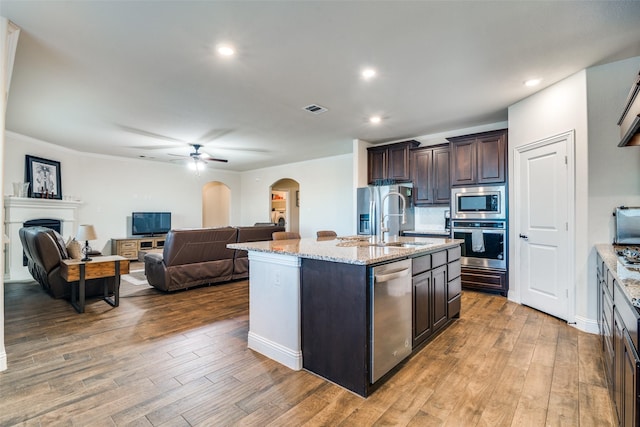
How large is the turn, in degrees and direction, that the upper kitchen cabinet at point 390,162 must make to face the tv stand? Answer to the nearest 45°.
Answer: approximately 45° to its right

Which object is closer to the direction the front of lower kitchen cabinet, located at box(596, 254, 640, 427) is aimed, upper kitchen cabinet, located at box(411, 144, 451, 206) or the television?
the television

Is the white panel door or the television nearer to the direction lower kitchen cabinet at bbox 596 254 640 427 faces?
the television

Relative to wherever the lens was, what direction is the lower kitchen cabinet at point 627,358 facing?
facing to the left of the viewer

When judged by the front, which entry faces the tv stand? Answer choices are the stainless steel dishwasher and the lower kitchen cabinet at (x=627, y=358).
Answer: the lower kitchen cabinet

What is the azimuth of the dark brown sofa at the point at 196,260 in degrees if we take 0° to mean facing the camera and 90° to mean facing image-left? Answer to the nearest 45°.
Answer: approximately 135°

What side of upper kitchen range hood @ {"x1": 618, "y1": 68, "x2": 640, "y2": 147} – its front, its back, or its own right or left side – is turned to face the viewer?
left

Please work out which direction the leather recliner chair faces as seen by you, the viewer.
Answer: facing away from the viewer and to the right of the viewer

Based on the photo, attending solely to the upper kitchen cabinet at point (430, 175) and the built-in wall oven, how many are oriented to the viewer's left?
0

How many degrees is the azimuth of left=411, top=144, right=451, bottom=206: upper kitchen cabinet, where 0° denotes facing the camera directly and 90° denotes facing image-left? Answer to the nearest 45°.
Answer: approximately 0°

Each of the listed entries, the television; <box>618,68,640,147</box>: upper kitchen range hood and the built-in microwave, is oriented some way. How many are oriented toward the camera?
2

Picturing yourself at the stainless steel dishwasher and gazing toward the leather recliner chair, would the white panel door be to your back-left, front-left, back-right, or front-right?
back-right

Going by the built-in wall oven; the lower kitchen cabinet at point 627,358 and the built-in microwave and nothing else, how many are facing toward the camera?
2

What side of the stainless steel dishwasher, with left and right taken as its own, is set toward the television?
back
